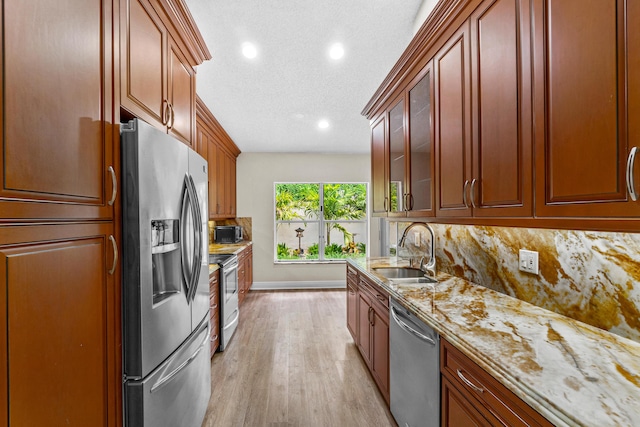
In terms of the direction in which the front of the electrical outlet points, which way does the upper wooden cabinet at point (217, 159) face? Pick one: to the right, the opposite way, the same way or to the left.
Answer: the opposite way

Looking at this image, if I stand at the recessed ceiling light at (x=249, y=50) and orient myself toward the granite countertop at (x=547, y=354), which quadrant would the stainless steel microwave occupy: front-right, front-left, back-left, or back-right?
back-left

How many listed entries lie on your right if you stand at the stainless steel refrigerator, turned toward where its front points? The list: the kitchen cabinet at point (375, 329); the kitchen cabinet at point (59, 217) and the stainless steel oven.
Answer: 1

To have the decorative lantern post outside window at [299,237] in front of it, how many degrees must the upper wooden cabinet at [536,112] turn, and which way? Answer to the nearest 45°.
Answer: approximately 90° to its right

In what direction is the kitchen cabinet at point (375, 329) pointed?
to the viewer's left

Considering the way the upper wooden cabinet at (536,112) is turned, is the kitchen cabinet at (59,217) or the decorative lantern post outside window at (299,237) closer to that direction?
the kitchen cabinet

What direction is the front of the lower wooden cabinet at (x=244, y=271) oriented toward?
to the viewer's right

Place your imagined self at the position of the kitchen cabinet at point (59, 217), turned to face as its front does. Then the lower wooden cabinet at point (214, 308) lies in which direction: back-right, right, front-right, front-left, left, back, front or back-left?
left

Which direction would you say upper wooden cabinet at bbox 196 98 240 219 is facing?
to the viewer's right

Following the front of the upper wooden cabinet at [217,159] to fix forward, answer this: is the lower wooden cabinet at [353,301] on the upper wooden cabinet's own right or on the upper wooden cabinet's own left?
on the upper wooden cabinet's own right

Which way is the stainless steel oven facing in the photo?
to the viewer's right

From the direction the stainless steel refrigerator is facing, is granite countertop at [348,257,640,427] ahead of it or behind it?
ahead

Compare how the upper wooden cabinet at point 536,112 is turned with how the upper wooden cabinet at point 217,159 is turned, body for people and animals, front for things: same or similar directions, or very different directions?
very different directions

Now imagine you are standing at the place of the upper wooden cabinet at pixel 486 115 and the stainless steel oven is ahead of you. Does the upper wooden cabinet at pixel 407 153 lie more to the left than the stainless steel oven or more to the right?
right
